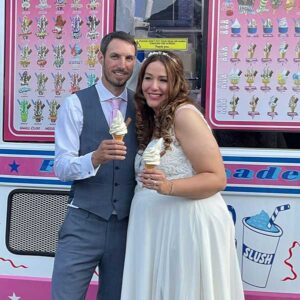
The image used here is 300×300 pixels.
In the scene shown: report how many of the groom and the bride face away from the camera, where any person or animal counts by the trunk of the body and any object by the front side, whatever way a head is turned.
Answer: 0

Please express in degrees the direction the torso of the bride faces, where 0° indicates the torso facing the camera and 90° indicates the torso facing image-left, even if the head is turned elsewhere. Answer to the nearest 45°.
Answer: approximately 45°
